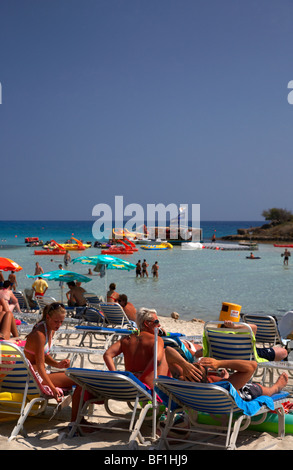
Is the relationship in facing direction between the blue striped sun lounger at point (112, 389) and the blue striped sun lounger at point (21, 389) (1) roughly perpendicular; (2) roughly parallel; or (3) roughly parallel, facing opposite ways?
roughly parallel

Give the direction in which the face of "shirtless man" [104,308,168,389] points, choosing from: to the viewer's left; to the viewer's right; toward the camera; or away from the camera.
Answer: to the viewer's right

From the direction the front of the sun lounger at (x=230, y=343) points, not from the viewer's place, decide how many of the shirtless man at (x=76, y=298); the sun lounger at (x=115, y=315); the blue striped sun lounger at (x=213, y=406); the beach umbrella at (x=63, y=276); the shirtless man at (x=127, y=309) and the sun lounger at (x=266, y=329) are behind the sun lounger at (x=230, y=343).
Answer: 1

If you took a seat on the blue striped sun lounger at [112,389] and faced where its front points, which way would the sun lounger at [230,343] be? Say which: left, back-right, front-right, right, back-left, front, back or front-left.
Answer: front

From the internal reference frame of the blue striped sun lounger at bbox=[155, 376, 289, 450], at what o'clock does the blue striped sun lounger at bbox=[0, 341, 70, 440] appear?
the blue striped sun lounger at bbox=[0, 341, 70, 440] is roughly at 8 o'clock from the blue striped sun lounger at bbox=[155, 376, 289, 450].

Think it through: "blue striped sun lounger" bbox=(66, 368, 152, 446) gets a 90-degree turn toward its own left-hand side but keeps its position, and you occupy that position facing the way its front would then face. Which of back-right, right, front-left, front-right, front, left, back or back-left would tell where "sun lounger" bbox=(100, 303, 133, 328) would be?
front-right

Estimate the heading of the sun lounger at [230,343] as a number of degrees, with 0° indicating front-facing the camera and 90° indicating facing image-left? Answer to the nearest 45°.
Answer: approximately 180°

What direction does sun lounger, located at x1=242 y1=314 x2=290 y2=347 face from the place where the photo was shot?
facing away from the viewer and to the right of the viewer

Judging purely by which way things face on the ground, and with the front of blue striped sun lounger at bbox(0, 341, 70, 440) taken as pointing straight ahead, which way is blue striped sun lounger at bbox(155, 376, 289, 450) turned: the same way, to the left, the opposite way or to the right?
the same way

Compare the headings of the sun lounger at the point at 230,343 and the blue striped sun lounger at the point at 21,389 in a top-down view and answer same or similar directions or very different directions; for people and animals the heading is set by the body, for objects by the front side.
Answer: same or similar directions

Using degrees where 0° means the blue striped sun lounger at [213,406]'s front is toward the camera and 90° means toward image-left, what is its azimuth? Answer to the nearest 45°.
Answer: approximately 225°
